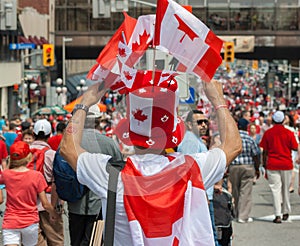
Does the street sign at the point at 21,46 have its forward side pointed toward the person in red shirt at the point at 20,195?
yes

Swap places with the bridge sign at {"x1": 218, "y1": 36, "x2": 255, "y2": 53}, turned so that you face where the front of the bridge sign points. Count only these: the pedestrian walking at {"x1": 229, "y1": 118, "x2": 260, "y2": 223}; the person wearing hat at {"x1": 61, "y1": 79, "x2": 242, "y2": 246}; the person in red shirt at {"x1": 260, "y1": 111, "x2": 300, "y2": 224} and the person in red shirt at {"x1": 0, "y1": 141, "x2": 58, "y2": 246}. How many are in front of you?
4

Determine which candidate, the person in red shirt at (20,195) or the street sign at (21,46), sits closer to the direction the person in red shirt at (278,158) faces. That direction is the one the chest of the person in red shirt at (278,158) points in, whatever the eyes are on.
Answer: the street sign

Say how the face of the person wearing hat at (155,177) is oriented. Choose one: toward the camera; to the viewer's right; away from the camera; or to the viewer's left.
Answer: away from the camera

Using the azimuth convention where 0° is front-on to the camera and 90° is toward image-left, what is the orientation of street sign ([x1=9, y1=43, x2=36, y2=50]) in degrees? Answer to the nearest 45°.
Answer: approximately 0°

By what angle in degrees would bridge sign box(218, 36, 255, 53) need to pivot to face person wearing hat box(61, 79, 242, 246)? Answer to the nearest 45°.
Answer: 0° — it already faces them

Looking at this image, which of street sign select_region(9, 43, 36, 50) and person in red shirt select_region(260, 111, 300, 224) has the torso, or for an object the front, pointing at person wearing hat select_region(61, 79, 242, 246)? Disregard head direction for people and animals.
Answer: the street sign

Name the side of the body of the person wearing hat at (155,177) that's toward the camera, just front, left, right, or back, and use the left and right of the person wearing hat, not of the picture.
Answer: back

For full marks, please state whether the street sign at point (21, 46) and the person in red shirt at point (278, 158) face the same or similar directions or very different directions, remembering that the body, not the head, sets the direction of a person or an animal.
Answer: very different directions

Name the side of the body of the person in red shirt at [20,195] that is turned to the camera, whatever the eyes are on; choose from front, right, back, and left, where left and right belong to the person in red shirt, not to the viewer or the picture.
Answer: back

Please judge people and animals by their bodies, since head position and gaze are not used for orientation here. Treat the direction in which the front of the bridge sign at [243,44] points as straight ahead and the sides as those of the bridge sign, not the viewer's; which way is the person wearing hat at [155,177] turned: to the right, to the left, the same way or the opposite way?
the opposite way

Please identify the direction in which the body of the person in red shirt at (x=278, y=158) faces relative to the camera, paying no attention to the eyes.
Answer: away from the camera

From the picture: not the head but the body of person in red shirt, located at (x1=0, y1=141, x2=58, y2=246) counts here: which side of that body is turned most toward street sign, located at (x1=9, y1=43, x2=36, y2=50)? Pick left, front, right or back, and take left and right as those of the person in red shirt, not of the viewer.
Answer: front

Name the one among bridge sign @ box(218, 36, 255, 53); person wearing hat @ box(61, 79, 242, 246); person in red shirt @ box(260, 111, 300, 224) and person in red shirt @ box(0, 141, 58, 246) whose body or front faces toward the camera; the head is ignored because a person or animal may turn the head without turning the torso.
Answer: the bridge sign

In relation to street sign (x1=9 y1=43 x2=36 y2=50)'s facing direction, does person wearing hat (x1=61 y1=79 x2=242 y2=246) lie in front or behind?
in front
